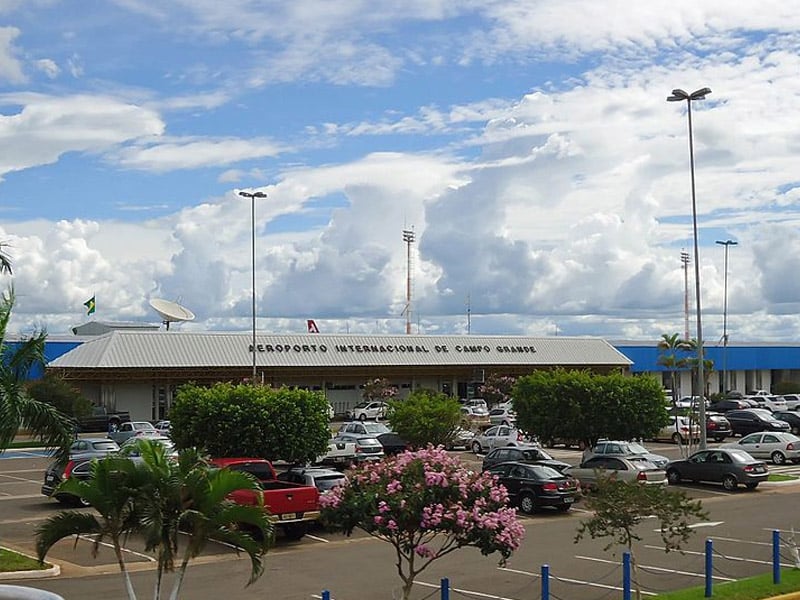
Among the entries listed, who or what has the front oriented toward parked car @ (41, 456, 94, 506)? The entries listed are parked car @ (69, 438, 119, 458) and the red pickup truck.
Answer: the red pickup truck

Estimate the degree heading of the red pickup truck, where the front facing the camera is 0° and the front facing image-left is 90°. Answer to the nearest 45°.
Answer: approximately 135°

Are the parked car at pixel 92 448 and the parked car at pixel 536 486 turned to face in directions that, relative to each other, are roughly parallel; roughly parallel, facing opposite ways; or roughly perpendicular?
roughly parallel

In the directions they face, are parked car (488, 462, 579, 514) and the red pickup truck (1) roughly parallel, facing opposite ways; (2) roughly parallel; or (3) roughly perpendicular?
roughly parallel

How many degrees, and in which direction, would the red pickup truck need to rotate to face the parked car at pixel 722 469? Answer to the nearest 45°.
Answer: approximately 90° to its right
